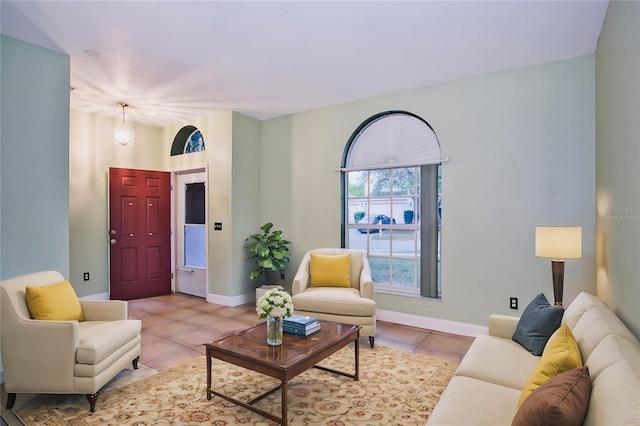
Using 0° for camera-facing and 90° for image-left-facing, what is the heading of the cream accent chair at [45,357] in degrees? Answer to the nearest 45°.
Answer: approximately 315°

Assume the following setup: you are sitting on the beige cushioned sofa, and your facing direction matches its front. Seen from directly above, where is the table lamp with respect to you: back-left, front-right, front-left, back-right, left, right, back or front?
right

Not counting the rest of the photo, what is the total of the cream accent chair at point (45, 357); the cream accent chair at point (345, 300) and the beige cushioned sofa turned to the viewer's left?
1

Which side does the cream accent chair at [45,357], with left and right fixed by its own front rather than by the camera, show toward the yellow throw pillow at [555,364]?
front

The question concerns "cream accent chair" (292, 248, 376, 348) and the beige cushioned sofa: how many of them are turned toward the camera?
1

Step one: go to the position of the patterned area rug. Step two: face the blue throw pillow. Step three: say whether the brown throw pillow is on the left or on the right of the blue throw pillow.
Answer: right

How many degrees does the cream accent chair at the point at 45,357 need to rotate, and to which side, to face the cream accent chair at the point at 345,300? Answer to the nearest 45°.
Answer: approximately 45° to its left

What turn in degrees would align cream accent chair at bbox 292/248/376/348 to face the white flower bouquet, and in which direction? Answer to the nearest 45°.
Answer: approximately 45° to its right

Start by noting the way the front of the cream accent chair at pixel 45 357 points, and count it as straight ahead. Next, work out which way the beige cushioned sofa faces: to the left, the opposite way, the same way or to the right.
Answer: the opposite way

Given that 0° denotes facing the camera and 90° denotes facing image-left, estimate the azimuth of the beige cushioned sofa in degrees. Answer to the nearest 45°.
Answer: approximately 90°

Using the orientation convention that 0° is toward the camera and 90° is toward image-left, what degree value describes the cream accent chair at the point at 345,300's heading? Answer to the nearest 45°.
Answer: approximately 0°
